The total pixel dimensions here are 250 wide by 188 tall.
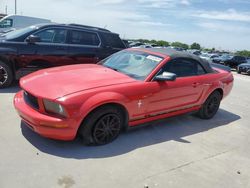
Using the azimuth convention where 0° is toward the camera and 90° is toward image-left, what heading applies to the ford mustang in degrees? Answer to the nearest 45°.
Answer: approximately 45°

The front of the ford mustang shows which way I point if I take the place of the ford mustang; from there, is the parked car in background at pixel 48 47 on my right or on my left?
on my right

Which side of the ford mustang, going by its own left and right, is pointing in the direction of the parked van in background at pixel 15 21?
right

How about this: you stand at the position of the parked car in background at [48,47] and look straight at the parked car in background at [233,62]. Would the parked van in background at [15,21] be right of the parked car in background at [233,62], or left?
left
